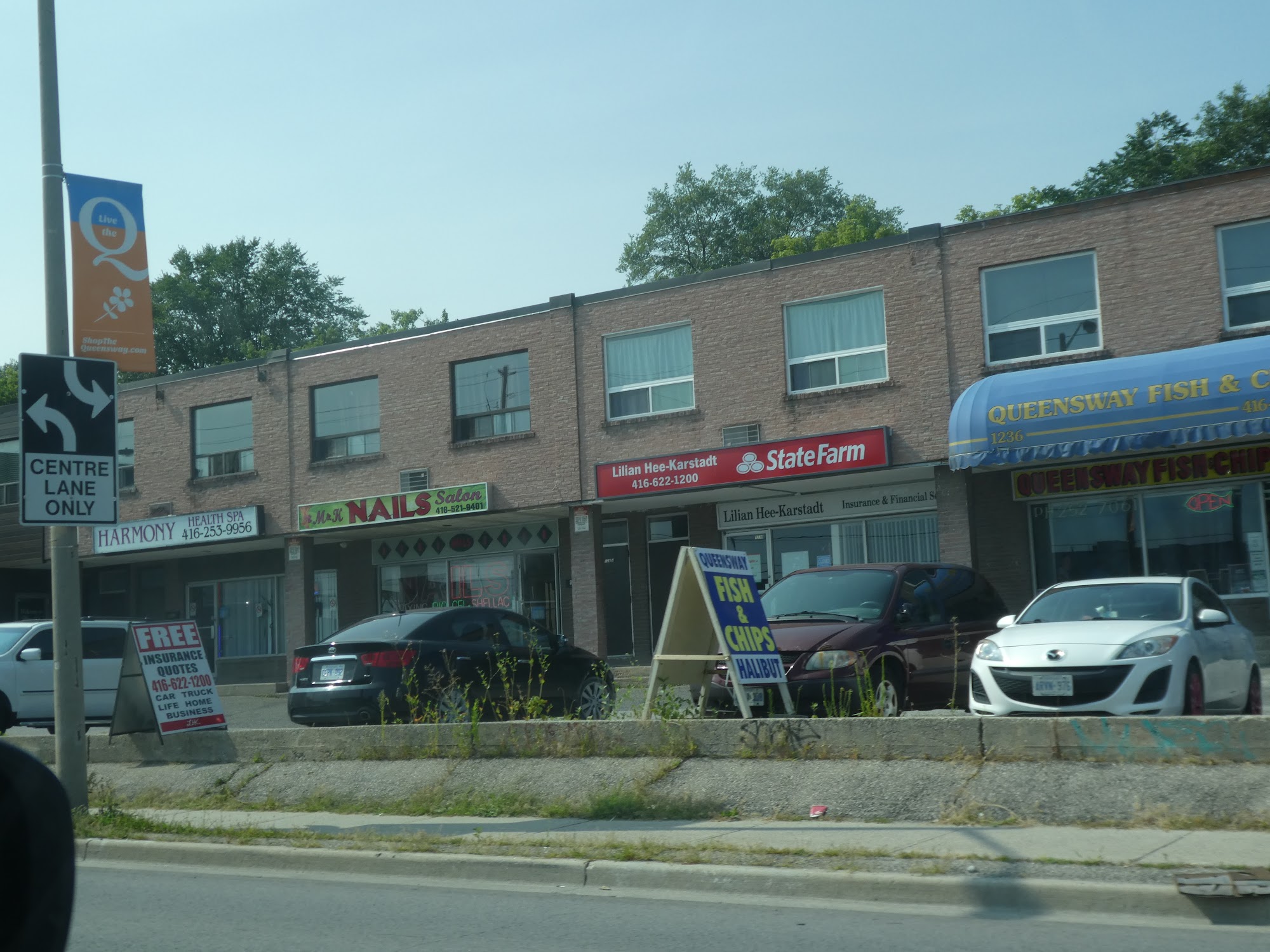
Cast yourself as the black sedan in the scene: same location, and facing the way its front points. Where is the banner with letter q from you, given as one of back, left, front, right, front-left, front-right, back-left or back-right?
back

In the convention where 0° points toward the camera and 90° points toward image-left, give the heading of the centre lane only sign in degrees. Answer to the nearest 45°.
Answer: approximately 0°

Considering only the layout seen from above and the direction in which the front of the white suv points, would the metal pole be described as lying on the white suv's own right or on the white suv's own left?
on the white suv's own left

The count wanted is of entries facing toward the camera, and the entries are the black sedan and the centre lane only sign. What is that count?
1

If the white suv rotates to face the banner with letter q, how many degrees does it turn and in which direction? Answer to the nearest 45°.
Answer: approximately 45° to its left

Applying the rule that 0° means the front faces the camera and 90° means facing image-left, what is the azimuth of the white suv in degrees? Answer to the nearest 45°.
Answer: approximately 45°

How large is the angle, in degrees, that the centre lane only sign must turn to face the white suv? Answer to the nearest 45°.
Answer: approximately 180°

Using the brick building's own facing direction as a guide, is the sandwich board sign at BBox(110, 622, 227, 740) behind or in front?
in front

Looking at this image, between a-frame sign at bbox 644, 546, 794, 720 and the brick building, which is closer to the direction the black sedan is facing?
the brick building

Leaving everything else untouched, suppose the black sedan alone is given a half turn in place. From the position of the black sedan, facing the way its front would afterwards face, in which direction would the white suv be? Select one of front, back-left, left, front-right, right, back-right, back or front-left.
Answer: right

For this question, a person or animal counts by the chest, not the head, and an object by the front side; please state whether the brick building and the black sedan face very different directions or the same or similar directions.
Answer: very different directions

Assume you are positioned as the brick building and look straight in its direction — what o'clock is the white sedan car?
The white sedan car is roughly at 10 o'clock from the brick building.

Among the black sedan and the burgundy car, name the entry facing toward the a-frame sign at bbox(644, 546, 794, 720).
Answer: the burgundy car
